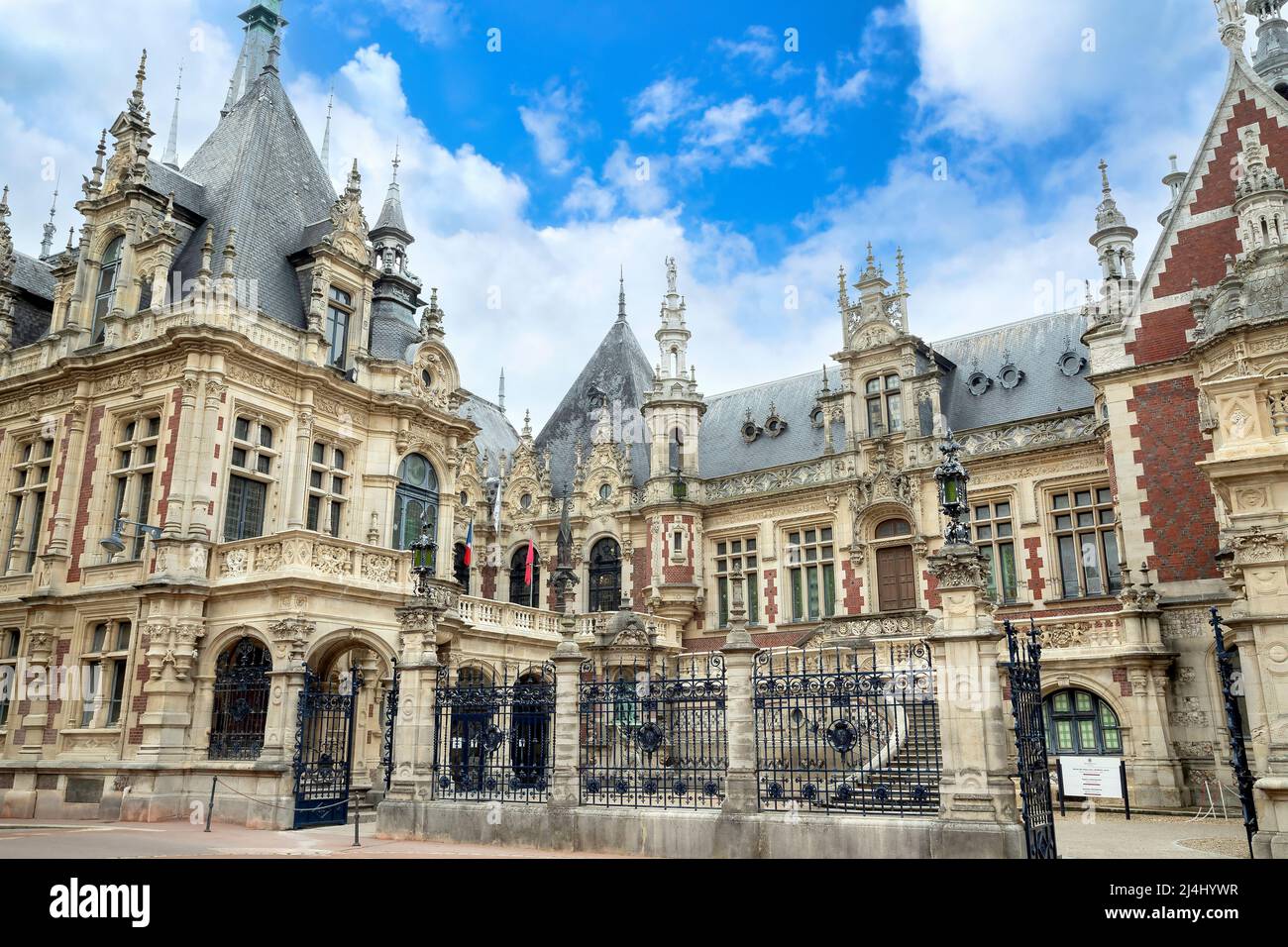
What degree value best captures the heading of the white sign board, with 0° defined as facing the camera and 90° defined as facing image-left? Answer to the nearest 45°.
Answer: approximately 0°

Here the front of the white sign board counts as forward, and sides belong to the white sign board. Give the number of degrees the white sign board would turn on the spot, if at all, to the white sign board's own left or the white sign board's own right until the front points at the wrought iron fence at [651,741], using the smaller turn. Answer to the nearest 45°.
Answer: approximately 45° to the white sign board's own right

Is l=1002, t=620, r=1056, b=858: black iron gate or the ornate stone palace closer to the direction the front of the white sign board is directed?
the black iron gate

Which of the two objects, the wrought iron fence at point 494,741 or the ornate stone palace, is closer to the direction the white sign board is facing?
the wrought iron fence
